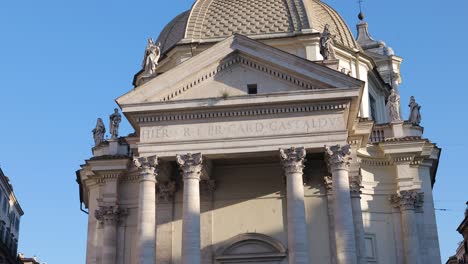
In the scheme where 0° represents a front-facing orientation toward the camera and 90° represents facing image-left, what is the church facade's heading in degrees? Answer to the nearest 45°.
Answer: approximately 0°
